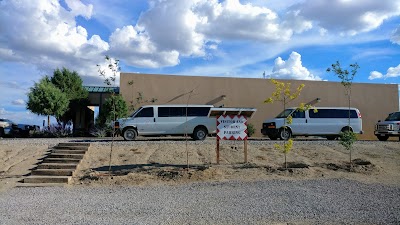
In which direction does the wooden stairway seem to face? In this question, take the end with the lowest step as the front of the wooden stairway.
toward the camera

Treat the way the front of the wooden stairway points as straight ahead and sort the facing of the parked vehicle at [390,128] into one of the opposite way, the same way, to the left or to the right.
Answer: to the right

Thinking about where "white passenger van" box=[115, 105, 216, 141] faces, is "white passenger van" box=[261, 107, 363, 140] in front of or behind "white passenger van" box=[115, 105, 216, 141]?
behind

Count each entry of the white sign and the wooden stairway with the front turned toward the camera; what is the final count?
2

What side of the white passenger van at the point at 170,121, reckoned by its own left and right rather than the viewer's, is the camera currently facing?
left

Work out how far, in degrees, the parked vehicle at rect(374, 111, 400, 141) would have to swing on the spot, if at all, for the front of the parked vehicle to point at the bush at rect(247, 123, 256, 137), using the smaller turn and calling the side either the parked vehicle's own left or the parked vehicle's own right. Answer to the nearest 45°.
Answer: approximately 45° to the parked vehicle's own right

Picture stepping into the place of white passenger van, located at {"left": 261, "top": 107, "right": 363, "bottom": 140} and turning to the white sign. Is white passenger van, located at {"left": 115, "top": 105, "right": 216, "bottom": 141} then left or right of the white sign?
right

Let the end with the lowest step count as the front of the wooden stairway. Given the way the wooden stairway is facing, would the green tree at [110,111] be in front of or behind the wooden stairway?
behind

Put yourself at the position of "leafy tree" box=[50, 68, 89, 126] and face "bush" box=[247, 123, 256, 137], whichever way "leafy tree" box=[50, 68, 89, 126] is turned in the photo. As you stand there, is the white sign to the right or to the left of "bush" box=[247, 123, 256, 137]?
right

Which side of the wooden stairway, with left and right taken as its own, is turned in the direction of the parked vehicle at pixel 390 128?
left

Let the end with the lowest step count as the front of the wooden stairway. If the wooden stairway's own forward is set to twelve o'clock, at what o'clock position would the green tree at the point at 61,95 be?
The green tree is roughly at 6 o'clock from the wooden stairway.

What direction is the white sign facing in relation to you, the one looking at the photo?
facing the viewer

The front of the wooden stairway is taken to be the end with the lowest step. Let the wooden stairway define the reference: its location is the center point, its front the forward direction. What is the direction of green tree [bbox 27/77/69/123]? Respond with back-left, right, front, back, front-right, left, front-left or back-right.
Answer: back
